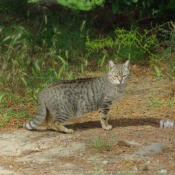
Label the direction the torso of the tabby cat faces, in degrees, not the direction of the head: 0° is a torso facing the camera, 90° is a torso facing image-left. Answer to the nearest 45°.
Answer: approximately 270°

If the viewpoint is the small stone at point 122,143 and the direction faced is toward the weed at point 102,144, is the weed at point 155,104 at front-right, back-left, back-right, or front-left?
back-right

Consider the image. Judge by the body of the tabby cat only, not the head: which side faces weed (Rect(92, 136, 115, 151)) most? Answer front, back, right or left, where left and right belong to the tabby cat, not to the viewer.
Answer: right

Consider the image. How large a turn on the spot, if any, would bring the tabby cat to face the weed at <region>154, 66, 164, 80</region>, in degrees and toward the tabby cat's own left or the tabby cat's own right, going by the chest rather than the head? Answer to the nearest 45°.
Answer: approximately 45° to the tabby cat's own left

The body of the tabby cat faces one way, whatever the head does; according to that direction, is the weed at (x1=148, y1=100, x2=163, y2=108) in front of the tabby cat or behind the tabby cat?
in front

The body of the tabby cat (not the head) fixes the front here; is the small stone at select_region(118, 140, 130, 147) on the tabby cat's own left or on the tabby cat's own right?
on the tabby cat's own right
